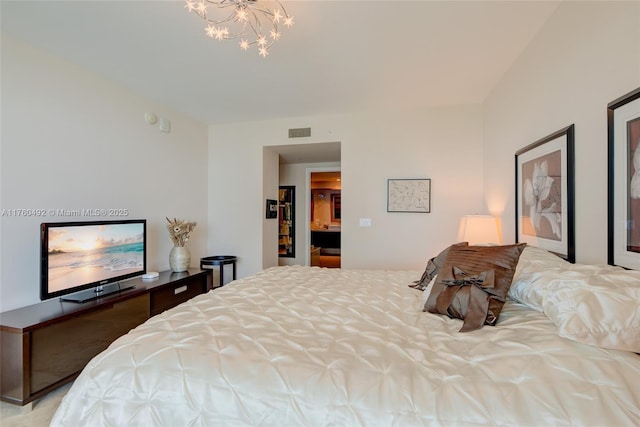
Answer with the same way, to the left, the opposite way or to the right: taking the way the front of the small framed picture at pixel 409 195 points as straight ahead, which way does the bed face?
to the right

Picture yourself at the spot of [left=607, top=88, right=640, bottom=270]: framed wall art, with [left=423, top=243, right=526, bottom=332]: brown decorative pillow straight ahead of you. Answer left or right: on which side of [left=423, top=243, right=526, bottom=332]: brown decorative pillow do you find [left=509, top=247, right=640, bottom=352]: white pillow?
left

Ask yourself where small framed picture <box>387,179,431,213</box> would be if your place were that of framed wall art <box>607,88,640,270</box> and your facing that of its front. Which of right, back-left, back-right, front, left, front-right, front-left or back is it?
right

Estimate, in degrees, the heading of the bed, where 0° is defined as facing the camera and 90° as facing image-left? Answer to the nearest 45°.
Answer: approximately 90°

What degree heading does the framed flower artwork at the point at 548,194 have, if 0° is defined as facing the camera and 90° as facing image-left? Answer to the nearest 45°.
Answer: approximately 45°

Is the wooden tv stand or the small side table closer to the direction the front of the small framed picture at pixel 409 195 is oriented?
the wooden tv stand

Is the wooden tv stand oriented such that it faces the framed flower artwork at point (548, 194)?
yes

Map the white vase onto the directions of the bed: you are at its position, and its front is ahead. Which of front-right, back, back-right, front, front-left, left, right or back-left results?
front-right

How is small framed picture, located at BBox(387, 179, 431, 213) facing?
toward the camera

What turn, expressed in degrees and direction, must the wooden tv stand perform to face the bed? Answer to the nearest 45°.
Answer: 0° — it already faces it

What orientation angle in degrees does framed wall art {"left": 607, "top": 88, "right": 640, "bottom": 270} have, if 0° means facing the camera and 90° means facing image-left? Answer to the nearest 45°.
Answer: approximately 45°

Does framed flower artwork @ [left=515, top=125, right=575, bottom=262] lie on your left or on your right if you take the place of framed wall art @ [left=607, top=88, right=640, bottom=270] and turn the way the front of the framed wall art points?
on your right

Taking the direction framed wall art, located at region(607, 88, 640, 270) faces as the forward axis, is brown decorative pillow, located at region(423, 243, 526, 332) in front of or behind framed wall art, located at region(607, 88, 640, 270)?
in front

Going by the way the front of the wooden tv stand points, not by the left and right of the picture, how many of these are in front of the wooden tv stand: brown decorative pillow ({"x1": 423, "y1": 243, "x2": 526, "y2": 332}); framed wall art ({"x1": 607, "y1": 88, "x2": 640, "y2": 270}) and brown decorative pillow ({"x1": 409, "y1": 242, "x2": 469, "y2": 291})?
3

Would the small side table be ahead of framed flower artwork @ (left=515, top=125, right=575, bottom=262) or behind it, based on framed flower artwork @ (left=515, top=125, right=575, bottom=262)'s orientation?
ahead

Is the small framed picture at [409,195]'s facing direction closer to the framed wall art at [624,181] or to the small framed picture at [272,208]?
the framed wall art

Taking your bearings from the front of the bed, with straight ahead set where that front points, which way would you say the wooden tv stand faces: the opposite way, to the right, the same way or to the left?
the opposite way

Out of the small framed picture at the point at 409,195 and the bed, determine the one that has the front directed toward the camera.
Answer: the small framed picture
